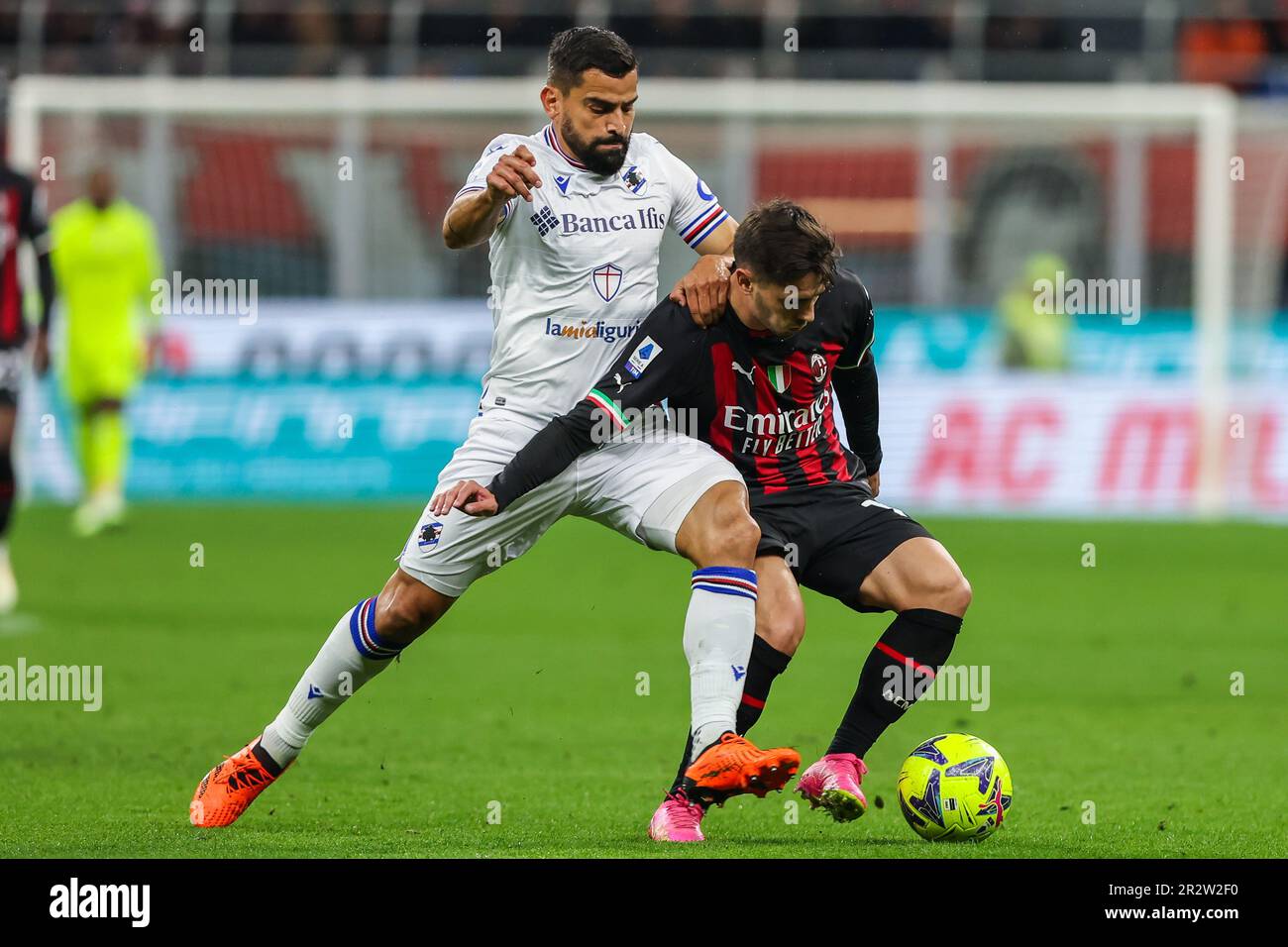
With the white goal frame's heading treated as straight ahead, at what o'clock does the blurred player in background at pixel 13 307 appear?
The blurred player in background is roughly at 1 o'clock from the white goal frame.

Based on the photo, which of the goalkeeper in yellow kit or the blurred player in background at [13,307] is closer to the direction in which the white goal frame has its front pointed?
the blurred player in background

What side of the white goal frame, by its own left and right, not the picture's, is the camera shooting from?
front

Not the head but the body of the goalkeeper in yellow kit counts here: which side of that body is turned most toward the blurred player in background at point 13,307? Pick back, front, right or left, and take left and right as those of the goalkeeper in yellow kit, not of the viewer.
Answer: front

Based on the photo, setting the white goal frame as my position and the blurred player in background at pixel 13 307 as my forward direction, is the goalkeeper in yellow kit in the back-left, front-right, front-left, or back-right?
front-right

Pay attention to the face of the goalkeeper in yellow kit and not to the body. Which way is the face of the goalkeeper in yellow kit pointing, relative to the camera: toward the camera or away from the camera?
toward the camera

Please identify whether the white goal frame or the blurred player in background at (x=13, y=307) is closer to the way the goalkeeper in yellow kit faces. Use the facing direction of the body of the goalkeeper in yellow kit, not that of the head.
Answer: the blurred player in background

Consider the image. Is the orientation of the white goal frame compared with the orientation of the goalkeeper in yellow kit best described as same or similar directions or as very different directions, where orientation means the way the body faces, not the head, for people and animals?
same or similar directions

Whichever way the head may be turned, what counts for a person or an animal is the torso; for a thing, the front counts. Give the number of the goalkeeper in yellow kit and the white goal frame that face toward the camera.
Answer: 2
